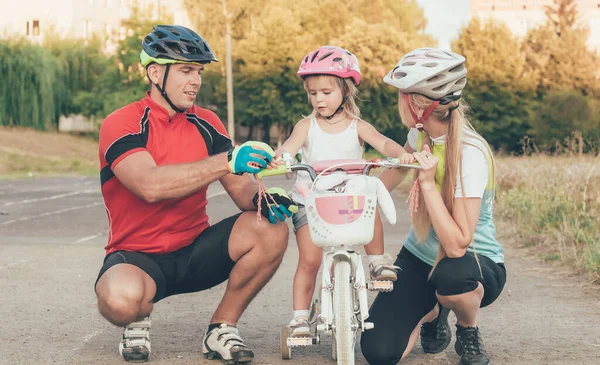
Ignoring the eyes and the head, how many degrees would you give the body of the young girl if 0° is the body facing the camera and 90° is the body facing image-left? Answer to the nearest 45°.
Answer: approximately 0°

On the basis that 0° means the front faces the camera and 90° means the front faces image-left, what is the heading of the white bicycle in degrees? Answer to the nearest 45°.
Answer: approximately 0°

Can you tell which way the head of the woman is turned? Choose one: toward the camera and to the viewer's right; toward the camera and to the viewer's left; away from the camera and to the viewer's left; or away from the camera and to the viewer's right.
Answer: away from the camera and to the viewer's left

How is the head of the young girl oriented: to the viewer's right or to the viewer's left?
to the viewer's left

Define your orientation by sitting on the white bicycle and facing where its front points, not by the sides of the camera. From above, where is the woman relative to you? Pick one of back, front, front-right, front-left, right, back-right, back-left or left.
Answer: back-left

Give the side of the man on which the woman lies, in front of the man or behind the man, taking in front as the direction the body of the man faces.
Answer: in front

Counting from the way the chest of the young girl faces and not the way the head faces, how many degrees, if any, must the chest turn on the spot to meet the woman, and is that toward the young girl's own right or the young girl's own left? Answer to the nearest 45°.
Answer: approximately 45° to the young girl's own left
